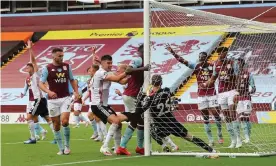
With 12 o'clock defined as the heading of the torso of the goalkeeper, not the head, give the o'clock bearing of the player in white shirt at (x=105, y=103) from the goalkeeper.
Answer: The player in white shirt is roughly at 11 o'clock from the goalkeeper.

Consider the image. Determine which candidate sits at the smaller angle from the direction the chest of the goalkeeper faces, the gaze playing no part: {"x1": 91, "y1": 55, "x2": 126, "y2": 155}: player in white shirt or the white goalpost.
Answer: the player in white shirt

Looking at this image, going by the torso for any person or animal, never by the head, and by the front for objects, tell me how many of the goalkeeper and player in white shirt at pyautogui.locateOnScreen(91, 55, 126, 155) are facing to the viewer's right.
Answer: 1

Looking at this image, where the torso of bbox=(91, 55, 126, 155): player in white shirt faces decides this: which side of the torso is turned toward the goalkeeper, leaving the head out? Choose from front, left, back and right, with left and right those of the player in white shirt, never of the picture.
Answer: front

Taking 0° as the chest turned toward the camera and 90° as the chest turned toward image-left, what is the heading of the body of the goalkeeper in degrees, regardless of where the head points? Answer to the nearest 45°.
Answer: approximately 135°

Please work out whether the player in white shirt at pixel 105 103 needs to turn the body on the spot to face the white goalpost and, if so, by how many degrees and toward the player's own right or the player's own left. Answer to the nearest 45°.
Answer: approximately 45° to the player's own left

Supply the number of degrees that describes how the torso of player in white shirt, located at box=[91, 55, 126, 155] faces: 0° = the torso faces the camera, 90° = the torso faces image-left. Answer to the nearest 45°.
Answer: approximately 270°
